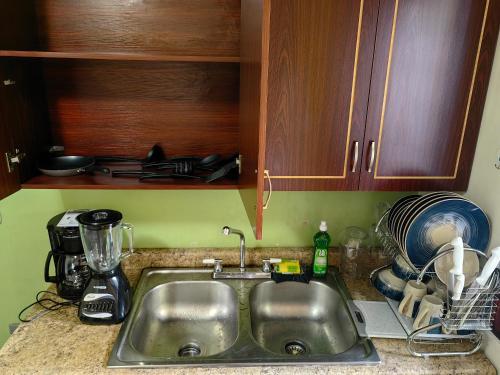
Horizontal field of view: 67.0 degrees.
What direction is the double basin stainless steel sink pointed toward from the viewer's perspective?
toward the camera

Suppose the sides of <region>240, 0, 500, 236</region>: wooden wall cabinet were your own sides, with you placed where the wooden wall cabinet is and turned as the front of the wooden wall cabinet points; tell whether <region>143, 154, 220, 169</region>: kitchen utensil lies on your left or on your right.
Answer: on your right

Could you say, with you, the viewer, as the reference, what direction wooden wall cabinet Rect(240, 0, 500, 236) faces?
facing the viewer

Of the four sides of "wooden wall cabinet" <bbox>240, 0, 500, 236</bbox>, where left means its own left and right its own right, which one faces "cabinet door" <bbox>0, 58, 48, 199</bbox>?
right

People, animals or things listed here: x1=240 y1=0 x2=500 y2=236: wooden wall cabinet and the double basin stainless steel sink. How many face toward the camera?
2

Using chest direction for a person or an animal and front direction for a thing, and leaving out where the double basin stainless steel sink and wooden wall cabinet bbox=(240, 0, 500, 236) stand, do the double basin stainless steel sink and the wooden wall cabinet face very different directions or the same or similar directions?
same or similar directions

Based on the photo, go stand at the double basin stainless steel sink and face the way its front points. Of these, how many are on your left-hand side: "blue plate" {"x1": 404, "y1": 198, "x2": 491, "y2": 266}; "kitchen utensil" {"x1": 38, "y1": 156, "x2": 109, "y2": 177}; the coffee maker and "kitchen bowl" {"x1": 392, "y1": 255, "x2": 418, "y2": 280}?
2
